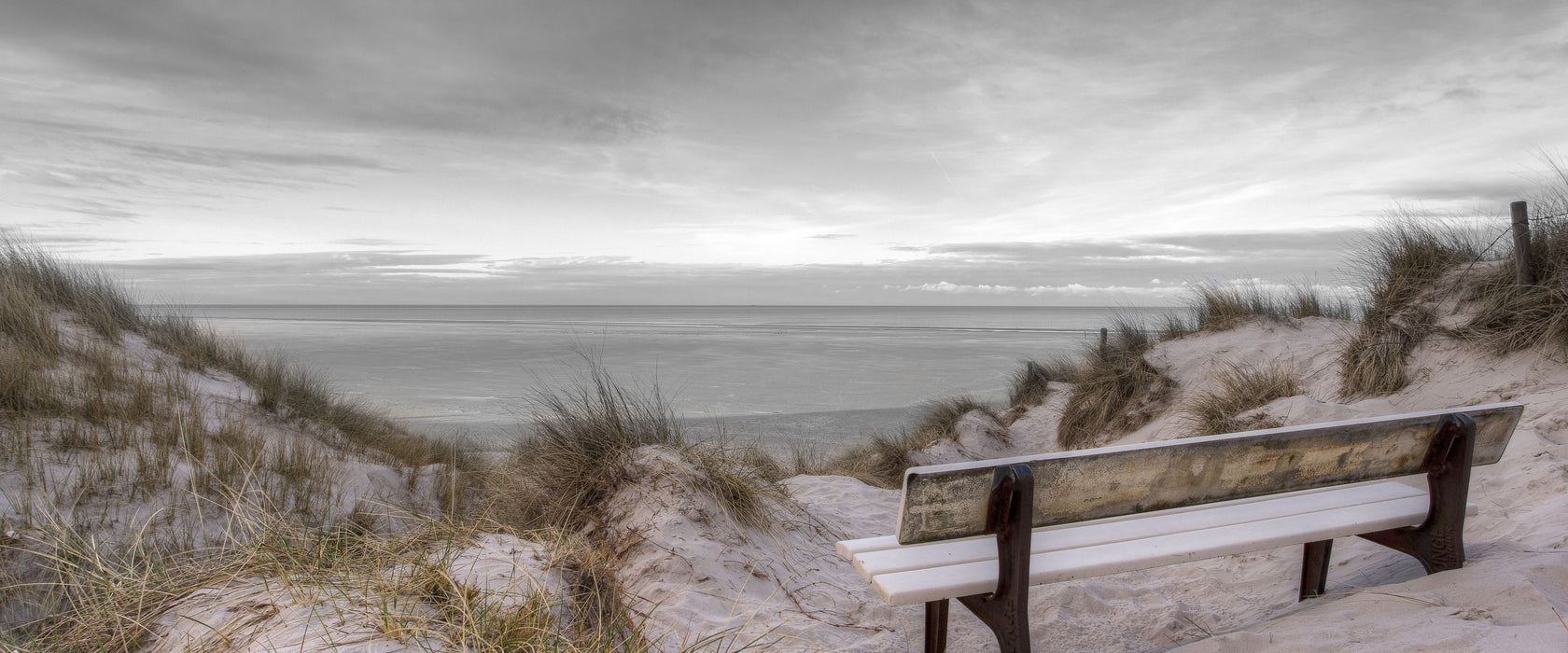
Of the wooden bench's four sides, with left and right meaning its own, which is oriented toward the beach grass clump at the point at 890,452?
front

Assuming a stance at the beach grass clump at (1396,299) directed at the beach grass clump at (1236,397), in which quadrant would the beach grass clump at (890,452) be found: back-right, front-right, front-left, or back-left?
front-right

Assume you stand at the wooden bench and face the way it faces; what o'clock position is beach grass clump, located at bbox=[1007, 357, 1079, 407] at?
The beach grass clump is roughly at 1 o'clock from the wooden bench.

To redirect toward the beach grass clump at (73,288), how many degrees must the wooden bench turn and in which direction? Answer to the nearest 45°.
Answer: approximately 45° to its left

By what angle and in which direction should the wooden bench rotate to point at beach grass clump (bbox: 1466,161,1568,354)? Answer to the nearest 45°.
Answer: approximately 90° to its right

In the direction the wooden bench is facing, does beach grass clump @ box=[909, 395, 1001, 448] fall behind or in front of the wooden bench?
in front

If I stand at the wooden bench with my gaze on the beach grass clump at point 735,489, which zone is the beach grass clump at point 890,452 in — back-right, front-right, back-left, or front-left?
front-right

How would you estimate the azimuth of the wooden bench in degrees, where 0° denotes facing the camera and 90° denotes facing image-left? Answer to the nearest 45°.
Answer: approximately 135°

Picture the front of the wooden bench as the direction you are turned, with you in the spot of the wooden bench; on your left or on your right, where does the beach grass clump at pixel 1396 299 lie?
on your right

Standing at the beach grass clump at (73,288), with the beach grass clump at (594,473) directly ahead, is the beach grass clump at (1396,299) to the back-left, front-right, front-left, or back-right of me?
front-left

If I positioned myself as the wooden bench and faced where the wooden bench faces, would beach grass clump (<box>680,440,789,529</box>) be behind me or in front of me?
in front
